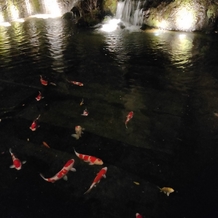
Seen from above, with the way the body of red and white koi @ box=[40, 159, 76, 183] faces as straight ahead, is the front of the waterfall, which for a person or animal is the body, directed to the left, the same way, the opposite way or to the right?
the opposite way

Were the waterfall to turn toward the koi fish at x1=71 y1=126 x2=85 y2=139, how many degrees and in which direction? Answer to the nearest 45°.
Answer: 0° — it already faces it

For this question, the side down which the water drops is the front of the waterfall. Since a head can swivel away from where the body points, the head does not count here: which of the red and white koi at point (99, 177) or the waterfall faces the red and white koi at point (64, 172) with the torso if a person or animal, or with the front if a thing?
the waterfall

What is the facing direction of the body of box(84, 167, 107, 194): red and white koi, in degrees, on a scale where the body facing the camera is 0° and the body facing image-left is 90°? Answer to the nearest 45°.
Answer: approximately 225°

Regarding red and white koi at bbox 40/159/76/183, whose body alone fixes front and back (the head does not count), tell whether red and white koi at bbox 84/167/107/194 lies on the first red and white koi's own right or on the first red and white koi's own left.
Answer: on the first red and white koi's own right

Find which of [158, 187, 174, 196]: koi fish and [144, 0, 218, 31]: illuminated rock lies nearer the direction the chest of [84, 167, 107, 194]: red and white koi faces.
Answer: the illuminated rock

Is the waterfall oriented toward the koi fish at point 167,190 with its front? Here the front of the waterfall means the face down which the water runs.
yes

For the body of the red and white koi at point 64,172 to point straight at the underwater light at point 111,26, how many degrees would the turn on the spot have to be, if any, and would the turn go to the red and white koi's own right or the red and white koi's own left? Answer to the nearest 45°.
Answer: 0° — it already faces it

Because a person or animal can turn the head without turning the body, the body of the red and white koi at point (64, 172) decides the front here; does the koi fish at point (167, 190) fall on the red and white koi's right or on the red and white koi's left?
on the red and white koi's right

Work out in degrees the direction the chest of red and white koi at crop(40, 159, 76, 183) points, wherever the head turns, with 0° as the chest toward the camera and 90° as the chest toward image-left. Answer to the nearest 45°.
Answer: approximately 225°

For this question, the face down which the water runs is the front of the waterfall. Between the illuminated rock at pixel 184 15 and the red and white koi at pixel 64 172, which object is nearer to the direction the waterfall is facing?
the red and white koi
